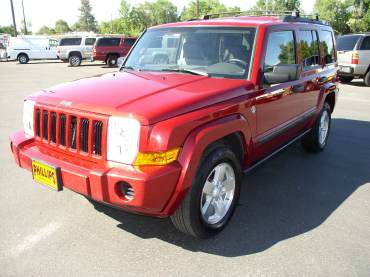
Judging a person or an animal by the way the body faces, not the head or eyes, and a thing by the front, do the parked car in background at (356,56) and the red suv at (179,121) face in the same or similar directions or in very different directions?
very different directions

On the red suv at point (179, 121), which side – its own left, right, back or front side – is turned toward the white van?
right

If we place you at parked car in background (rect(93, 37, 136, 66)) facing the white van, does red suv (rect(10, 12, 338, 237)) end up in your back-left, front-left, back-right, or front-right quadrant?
back-left

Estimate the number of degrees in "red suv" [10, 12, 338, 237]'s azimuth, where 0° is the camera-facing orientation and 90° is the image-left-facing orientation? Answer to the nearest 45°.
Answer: approximately 45°

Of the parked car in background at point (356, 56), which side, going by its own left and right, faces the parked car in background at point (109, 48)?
left

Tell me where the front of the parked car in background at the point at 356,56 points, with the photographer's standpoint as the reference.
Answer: facing away from the viewer and to the right of the viewer

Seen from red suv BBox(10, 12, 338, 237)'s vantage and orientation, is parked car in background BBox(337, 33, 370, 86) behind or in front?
behind

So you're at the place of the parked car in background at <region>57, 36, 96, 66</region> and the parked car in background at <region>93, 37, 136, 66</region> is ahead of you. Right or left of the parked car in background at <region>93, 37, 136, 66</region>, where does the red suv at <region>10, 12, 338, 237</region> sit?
right
